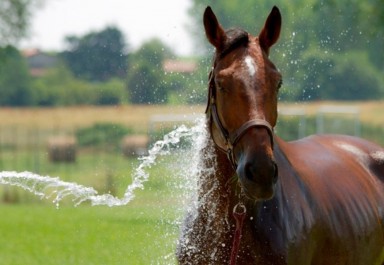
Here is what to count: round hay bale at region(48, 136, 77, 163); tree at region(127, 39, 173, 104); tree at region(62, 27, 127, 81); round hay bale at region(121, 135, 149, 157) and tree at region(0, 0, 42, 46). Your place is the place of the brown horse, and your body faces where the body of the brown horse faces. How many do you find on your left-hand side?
0

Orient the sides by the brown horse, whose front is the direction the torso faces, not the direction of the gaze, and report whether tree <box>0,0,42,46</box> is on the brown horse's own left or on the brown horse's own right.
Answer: on the brown horse's own right

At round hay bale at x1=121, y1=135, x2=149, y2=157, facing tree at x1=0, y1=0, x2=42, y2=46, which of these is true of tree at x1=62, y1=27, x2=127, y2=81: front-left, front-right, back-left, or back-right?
front-right

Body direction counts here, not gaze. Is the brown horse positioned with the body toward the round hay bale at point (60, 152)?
no

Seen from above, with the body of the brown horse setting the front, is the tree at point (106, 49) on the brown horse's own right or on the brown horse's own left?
on the brown horse's own right

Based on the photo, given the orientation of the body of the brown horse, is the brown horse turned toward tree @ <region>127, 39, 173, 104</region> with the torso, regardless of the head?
no

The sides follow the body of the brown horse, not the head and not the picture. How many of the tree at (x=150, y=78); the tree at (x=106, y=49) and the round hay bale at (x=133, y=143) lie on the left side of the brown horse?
0

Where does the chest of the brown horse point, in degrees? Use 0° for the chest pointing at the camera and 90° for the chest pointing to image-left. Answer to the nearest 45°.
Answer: approximately 45°

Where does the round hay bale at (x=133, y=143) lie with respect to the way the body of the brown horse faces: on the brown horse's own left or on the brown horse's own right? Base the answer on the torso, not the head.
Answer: on the brown horse's own right
